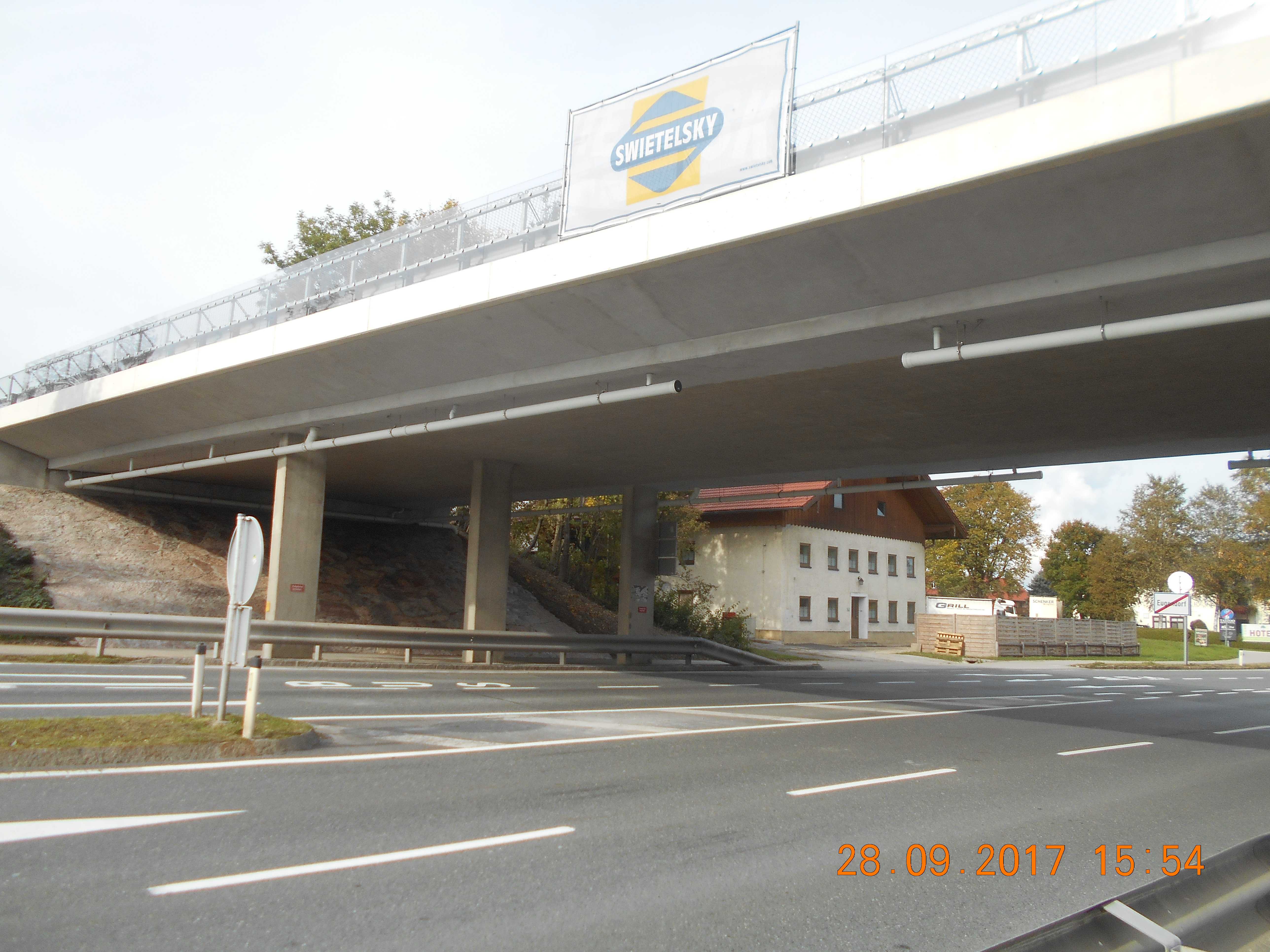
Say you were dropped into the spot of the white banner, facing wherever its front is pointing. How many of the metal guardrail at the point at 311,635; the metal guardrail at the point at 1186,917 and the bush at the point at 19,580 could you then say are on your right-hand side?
2

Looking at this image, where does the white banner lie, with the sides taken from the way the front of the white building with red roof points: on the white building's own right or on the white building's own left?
on the white building's own right

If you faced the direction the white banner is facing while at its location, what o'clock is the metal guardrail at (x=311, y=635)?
The metal guardrail is roughly at 3 o'clock from the white banner.

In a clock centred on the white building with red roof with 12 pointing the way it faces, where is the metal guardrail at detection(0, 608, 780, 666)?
The metal guardrail is roughly at 2 o'clock from the white building with red roof.

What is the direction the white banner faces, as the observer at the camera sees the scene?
facing the viewer and to the left of the viewer

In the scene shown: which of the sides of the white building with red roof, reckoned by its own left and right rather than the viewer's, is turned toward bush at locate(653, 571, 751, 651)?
right

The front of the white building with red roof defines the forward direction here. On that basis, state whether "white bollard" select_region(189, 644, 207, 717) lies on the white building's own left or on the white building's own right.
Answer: on the white building's own right

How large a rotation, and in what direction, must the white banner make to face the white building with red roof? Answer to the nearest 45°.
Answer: approximately 135° to its right

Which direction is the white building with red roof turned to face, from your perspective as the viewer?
facing the viewer and to the right of the viewer

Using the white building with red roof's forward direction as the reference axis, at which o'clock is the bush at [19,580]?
The bush is roughly at 3 o'clock from the white building with red roof.

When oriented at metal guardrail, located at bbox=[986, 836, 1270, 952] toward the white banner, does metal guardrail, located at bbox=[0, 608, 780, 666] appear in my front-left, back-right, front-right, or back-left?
front-left

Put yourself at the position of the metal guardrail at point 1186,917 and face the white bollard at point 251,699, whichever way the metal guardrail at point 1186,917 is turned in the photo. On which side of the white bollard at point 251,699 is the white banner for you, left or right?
right

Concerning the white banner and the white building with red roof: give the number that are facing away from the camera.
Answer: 0
